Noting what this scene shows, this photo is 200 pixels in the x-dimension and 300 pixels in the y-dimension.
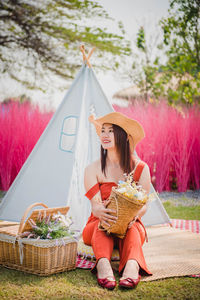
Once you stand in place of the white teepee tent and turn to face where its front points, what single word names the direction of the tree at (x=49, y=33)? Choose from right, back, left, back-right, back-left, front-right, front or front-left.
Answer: back-left

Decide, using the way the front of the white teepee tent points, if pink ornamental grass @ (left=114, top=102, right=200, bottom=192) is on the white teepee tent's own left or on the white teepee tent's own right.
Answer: on the white teepee tent's own left

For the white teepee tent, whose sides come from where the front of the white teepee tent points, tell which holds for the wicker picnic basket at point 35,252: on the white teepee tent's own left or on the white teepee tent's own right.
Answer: on the white teepee tent's own right

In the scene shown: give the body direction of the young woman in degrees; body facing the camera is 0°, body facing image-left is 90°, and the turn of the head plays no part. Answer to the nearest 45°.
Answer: approximately 0°

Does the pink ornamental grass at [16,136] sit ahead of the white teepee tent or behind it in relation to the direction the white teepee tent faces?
behind

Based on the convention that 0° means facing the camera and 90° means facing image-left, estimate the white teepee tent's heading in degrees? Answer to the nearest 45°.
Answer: approximately 315°

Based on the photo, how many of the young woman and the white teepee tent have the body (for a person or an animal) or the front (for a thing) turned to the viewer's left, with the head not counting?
0

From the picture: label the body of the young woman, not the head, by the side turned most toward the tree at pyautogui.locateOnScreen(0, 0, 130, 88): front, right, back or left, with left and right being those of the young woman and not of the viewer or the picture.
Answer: back

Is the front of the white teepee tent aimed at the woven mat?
yes
